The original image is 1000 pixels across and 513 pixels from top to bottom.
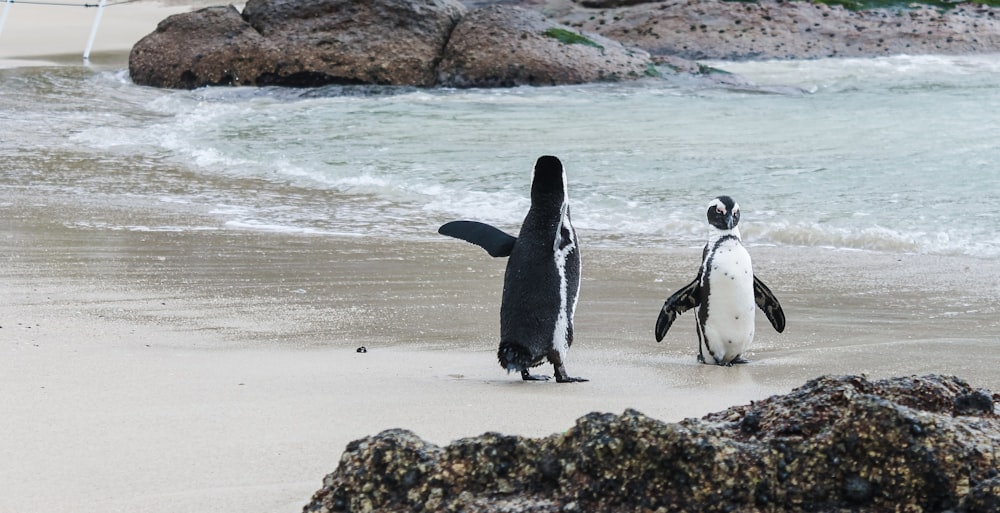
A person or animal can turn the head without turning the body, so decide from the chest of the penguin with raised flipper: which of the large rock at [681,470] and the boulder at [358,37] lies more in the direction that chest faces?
the boulder

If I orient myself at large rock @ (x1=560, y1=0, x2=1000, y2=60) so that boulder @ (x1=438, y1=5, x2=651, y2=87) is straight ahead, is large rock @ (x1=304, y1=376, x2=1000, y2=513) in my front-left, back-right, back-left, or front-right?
front-left

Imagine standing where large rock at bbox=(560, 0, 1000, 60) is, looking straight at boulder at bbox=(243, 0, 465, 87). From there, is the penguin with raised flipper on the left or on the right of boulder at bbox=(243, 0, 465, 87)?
left

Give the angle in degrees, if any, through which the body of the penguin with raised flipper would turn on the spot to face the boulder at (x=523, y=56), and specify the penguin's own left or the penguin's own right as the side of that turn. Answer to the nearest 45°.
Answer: approximately 45° to the penguin's own left

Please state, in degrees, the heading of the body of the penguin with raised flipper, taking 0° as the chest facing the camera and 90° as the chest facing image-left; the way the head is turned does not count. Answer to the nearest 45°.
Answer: approximately 225°

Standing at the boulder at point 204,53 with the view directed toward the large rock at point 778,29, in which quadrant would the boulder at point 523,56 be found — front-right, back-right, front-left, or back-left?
front-right

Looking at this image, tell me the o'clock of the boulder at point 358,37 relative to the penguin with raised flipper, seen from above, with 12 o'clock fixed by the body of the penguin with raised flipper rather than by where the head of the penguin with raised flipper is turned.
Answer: The boulder is roughly at 10 o'clock from the penguin with raised flipper.

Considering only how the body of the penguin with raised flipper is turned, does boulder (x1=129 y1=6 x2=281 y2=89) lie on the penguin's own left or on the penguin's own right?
on the penguin's own left

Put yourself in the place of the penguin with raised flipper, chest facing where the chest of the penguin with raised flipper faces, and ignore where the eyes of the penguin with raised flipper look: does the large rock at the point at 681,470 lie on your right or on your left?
on your right
